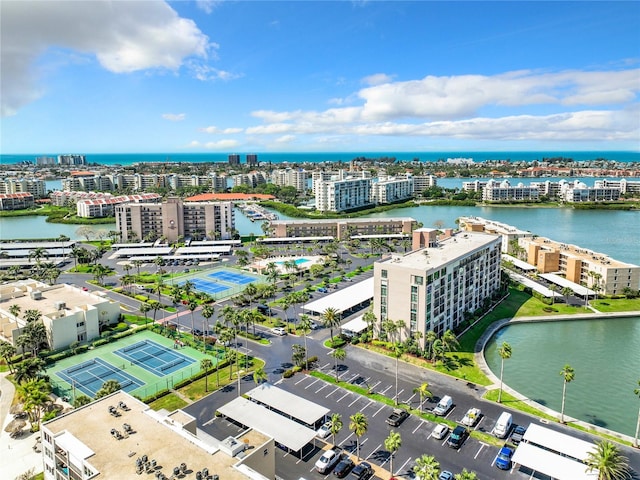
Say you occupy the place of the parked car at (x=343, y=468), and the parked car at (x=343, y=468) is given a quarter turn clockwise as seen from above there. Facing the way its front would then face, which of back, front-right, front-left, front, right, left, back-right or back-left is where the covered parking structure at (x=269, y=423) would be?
back

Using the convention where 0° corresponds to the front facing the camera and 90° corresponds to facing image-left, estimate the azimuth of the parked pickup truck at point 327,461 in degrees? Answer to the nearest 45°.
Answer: approximately 45°

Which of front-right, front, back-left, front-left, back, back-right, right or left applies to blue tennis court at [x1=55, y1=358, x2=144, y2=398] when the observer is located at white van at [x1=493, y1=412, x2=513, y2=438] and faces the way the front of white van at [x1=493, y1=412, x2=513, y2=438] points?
front-right

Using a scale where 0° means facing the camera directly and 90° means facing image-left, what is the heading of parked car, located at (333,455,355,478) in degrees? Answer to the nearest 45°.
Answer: approximately 225°

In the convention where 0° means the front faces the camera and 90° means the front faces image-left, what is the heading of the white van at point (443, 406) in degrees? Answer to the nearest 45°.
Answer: approximately 45°
